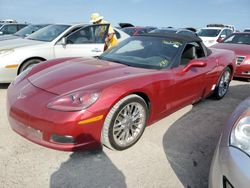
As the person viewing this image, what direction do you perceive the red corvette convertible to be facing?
facing the viewer and to the left of the viewer

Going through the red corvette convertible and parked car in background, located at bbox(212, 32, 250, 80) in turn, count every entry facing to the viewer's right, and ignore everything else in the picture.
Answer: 0

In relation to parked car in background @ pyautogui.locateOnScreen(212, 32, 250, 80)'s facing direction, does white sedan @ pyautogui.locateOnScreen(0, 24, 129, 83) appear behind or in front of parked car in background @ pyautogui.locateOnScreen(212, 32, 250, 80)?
in front

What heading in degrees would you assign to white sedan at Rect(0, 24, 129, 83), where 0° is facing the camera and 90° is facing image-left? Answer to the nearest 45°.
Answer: approximately 45°

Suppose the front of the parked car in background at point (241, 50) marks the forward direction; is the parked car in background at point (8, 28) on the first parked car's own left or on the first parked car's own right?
on the first parked car's own right

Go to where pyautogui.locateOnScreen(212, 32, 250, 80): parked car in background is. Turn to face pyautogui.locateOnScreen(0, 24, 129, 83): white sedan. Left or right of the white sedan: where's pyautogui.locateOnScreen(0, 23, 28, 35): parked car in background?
right

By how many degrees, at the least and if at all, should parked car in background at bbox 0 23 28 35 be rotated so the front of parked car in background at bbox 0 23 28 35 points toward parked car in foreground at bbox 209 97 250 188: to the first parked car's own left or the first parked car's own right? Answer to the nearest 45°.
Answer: approximately 45° to the first parked car's own left

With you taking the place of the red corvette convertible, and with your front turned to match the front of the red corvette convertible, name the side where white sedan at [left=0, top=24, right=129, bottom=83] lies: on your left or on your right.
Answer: on your right

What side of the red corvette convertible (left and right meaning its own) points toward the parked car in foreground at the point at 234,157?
left
